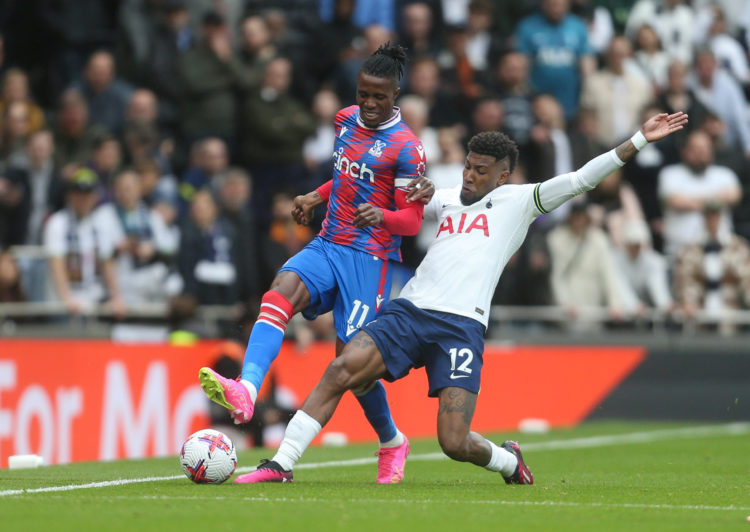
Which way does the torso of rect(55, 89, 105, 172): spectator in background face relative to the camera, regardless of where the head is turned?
toward the camera

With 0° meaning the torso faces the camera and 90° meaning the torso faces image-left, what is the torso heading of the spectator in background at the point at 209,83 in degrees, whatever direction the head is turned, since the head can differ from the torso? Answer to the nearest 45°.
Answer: approximately 0°

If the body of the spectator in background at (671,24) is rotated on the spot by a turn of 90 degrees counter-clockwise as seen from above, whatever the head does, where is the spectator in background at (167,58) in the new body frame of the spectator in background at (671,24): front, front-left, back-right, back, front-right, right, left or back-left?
back-right

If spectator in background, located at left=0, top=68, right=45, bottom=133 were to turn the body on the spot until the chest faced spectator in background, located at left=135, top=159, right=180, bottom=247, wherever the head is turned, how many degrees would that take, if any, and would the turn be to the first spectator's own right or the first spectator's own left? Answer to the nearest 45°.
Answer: approximately 90° to the first spectator's own left

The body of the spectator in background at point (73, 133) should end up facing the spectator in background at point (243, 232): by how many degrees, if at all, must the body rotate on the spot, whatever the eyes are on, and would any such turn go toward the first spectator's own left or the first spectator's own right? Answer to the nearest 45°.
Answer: approximately 45° to the first spectator's own left

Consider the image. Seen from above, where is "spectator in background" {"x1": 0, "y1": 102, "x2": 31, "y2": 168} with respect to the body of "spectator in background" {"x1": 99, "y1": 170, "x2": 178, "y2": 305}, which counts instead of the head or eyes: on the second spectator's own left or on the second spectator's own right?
on the second spectator's own right

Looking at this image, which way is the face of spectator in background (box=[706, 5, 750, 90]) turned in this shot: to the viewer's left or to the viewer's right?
to the viewer's left

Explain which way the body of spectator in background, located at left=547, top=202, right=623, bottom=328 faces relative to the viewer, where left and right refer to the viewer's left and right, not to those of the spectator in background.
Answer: facing the viewer

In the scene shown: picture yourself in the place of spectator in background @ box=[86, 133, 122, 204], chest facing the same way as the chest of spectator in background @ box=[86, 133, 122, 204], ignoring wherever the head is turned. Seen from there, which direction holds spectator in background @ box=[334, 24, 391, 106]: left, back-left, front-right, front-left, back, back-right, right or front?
back-left

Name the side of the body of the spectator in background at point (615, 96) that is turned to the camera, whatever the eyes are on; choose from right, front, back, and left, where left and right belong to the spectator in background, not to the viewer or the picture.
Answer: front

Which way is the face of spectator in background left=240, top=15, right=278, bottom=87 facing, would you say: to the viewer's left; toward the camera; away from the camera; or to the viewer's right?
toward the camera

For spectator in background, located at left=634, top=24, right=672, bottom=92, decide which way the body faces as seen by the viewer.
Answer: toward the camera

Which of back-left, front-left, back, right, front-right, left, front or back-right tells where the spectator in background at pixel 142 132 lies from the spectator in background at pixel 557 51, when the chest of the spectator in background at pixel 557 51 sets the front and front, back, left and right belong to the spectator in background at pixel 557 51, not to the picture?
front-right
